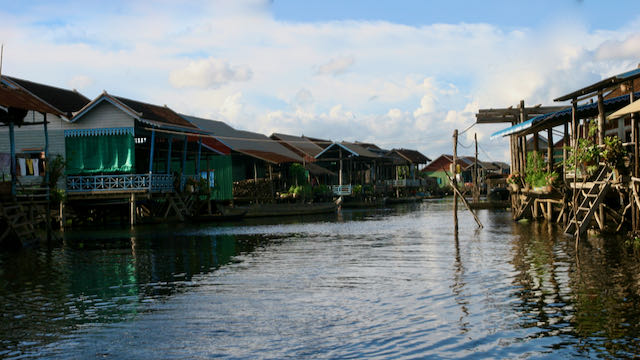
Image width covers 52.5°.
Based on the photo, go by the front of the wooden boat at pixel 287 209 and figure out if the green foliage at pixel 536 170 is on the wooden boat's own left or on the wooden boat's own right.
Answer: on the wooden boat's own right

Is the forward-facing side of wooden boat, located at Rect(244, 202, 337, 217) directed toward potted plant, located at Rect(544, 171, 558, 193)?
no

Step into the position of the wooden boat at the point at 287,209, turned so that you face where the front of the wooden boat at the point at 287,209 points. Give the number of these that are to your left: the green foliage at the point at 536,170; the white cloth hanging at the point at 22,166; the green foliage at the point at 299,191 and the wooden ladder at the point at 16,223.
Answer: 1

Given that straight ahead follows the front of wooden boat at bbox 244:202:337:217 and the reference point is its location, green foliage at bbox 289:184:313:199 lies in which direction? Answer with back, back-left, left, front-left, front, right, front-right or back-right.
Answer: left

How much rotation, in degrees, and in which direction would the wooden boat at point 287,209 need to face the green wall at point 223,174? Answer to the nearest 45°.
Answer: approximately 135° to its left

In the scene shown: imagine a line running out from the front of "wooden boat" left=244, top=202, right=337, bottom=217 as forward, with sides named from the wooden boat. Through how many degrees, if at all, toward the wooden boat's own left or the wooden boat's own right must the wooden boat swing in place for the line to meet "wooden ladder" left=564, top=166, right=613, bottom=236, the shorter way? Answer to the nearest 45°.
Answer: approximately 90° to the wooden boat's own right

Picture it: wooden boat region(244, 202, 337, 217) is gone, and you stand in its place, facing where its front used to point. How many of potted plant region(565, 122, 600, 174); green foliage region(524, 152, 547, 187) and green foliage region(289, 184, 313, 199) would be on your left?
1

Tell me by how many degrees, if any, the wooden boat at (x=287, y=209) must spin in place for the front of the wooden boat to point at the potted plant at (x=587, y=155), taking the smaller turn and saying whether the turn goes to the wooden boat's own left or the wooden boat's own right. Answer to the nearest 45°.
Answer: approximately 90° to the wooden boat's own right

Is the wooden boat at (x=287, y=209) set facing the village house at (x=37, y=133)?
no

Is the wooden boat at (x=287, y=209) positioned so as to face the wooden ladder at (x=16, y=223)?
no

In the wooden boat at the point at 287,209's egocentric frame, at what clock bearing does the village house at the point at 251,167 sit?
The village house is roughly at 8 o'clock from the wooden boat.

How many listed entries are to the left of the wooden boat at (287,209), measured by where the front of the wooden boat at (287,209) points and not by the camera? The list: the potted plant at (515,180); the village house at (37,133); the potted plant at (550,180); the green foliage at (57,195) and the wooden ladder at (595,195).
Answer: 0

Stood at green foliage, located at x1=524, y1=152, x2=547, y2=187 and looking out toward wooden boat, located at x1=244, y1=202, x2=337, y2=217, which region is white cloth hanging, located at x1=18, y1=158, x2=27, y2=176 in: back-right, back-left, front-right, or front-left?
front-left

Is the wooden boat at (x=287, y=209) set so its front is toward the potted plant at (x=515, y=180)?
no

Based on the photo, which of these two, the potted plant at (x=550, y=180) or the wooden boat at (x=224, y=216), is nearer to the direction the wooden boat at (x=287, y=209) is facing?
the potted plant

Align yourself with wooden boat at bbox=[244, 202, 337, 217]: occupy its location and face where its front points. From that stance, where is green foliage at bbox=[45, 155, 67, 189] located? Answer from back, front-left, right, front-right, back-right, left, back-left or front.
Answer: back-right

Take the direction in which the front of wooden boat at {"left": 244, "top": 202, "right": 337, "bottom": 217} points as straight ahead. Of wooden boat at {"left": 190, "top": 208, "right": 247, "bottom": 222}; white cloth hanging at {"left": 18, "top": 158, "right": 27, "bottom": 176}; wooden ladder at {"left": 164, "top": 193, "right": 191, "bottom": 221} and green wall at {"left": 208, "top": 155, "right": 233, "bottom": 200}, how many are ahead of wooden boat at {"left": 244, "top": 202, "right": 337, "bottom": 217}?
0
